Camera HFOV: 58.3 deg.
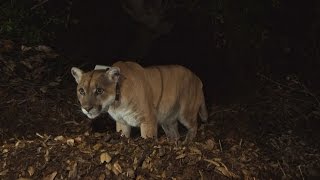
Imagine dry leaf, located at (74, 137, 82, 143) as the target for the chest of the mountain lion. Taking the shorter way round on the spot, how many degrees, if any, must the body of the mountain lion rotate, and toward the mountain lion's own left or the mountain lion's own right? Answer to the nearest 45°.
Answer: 0° — it already faces it

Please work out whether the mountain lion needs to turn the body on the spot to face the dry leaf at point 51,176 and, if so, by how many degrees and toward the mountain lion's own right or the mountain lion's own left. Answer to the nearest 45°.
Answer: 0° — it already faces it

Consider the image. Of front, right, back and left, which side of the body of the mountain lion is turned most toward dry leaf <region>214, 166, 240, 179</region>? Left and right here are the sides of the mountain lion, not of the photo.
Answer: left

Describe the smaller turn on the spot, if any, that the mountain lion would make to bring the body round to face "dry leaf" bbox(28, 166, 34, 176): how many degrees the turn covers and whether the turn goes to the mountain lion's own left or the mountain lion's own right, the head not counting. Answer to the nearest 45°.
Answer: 0° — it already faces it

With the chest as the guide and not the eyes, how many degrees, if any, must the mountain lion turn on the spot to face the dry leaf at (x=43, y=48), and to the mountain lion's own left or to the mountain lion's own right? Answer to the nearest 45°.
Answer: approximately 90° to the mountain lion's own right

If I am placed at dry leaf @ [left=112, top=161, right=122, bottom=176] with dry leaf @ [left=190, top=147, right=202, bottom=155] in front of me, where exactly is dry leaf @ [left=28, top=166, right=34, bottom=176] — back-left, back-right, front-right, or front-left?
back-left

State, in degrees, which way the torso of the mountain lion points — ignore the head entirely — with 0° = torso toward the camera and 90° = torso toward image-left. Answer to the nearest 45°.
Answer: approximately 45°

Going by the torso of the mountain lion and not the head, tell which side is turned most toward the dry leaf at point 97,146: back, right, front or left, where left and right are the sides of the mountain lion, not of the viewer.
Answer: front

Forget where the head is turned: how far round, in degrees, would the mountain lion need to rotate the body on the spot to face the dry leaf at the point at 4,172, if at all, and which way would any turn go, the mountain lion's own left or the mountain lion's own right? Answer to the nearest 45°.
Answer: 0° — it already faces it

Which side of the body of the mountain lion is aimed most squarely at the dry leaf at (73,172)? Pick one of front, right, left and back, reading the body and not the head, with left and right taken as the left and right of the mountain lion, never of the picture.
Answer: front
